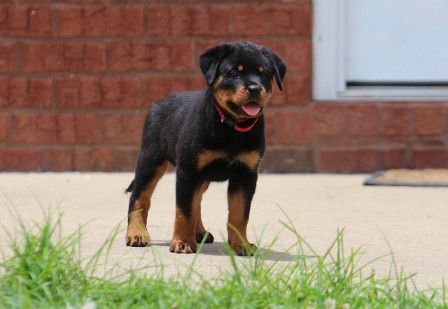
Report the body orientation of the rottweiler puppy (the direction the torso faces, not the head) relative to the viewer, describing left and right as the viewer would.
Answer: facing the viewer and to the right of the viewer

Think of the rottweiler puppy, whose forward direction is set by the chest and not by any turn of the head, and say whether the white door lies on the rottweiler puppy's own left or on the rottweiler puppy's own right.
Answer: on the rottweiler puppy's own left

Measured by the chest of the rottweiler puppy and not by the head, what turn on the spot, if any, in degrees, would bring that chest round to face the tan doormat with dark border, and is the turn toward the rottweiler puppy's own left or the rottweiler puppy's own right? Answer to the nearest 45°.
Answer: approximately 90° to the rottweiler puppy's own left
